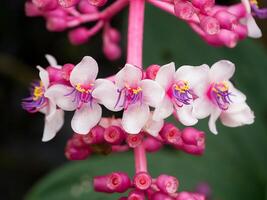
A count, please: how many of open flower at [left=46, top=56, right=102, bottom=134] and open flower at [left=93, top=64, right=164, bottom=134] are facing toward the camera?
2

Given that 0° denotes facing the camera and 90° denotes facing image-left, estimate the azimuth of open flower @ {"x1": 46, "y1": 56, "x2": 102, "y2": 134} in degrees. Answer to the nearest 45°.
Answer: approximately 0°

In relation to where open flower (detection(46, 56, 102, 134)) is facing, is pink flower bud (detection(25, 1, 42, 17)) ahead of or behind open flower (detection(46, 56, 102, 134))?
behind

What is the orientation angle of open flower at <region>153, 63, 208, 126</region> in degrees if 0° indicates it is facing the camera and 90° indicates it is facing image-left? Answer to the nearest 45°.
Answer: approximately 315°

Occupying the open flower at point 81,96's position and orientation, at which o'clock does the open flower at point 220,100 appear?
the open flower at point 220,100 is roughly at 9 o'clock from the open flower at point 81,96.
